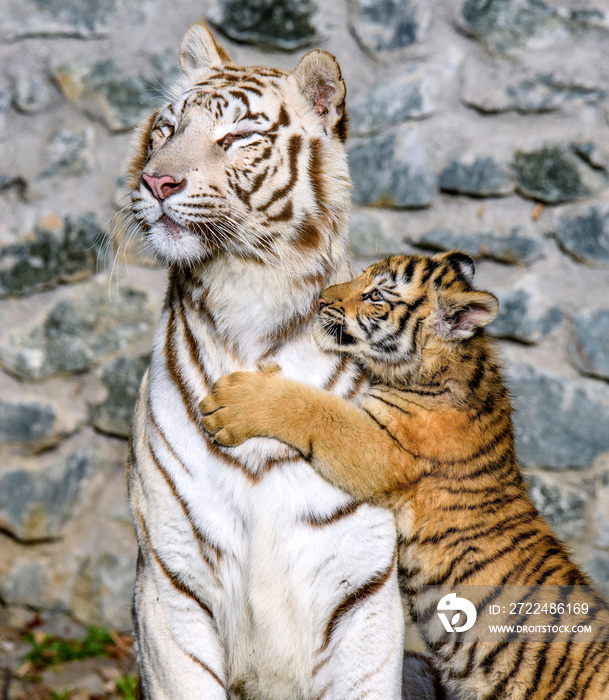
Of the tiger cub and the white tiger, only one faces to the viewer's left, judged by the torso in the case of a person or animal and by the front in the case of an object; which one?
the tiger cub

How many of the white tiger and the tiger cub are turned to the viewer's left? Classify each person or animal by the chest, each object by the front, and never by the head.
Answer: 1

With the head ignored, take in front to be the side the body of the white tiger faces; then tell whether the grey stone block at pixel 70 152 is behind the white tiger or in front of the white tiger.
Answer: behind

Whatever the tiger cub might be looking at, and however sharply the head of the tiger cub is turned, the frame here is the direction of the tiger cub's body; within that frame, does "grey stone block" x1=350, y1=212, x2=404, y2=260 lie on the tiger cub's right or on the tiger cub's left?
on the tiger cub's right

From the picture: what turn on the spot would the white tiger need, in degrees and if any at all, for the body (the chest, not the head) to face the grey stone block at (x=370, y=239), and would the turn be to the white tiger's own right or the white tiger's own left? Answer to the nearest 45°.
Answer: approximately 180°

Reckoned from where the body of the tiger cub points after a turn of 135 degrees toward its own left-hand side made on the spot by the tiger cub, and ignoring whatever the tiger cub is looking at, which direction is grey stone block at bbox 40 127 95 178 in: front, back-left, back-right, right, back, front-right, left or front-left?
back

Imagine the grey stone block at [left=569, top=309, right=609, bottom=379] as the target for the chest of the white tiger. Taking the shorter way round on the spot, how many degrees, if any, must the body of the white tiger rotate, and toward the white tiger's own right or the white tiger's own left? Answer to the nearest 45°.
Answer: approximately 135° to the white tiger's own left

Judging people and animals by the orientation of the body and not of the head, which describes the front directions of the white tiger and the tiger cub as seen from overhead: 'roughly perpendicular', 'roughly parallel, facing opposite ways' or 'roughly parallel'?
roughly perpendicular

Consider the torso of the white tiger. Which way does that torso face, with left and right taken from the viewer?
facing the viewer

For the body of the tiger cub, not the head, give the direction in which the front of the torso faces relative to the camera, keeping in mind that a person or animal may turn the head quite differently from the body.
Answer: to the viewer's left
